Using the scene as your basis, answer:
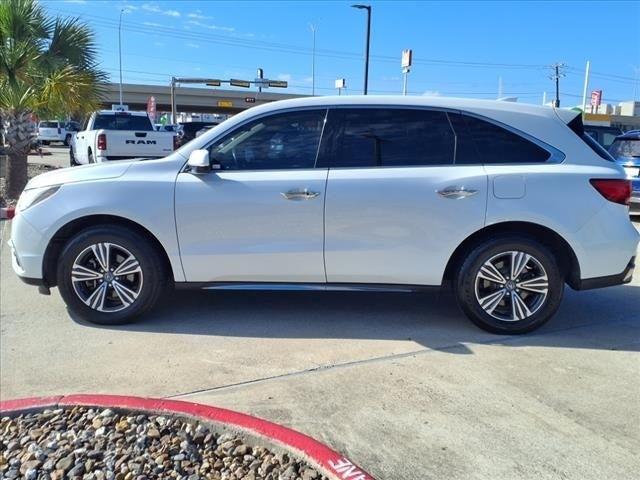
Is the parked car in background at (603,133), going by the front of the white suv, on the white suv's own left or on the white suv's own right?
on the white suv's own right

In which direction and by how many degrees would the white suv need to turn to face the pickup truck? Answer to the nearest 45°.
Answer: approximately 45° to its right

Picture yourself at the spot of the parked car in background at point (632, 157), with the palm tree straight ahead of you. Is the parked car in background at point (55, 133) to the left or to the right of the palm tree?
right

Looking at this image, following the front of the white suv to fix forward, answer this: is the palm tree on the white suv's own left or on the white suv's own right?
on the white suv's own right

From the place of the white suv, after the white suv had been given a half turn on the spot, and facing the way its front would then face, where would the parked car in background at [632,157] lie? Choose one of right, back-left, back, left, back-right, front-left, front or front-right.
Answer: front-left

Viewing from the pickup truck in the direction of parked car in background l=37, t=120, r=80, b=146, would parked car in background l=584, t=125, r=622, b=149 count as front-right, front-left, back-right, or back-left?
back-right

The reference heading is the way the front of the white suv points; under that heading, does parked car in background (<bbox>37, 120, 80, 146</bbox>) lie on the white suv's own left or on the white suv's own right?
on the white suv's own right

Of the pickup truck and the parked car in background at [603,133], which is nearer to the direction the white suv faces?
the pickup truck

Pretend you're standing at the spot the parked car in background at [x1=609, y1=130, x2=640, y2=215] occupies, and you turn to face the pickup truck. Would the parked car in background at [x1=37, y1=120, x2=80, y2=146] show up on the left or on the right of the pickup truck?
right

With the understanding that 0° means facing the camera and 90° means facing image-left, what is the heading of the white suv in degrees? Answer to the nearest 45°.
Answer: approximately 90°
